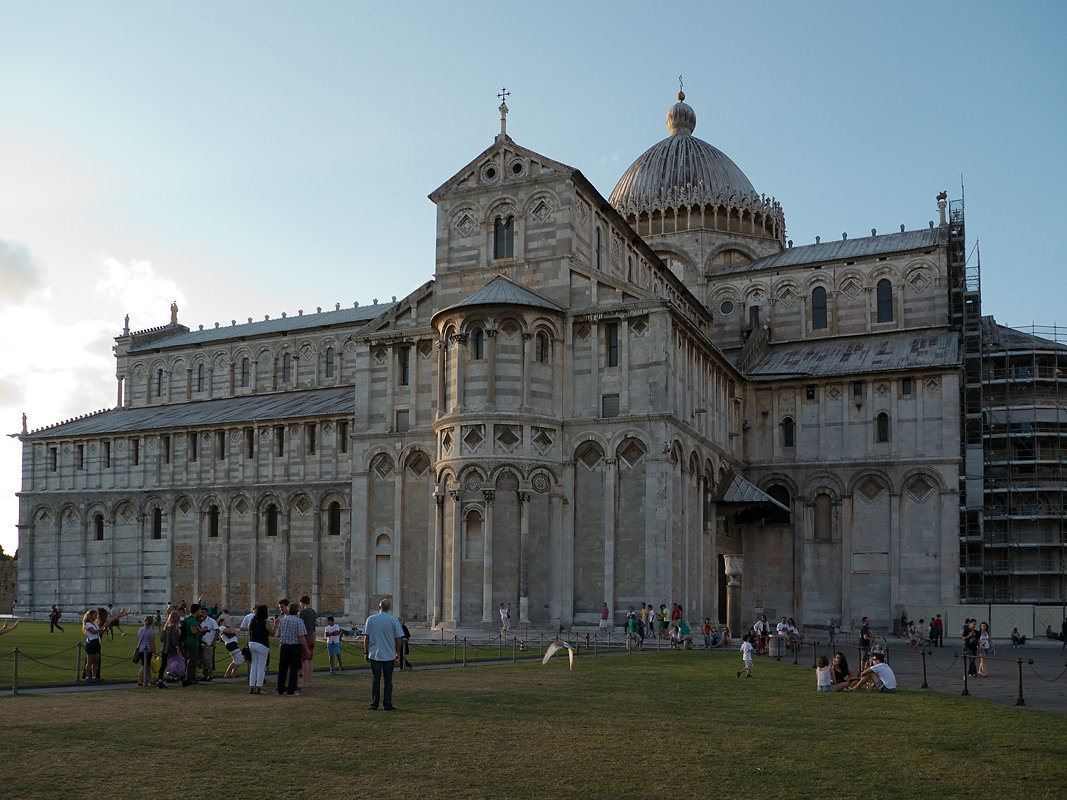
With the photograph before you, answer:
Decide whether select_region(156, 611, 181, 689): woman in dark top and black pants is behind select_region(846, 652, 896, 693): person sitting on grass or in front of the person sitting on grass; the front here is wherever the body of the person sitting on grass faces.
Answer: in front

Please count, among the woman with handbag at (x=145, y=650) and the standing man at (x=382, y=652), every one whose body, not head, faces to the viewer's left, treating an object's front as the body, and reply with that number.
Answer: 0

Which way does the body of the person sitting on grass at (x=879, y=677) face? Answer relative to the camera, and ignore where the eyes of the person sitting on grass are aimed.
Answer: to the viewer's left

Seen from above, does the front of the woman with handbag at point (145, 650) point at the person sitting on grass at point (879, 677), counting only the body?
no

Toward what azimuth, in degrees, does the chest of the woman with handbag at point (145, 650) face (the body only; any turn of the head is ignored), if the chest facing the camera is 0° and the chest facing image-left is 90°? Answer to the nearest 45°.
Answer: approximately 180°

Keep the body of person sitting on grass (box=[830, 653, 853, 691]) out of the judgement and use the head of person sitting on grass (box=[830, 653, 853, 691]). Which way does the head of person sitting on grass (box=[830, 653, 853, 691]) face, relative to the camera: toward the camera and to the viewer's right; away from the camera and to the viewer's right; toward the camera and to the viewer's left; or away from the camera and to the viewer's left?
toward the camera and to the viewer's left

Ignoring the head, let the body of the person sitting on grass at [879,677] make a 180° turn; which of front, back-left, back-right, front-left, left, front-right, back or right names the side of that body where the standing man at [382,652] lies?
back-right

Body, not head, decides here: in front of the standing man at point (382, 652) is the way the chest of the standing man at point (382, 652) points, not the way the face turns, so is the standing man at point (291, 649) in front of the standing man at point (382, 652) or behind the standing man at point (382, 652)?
in front

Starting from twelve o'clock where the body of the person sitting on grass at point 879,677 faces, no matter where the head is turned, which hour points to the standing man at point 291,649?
The standing man is roughly at 11 o'clock from the person sitting on grass.

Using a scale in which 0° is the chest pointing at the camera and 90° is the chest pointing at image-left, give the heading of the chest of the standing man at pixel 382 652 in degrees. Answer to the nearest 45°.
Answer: approximately 180°

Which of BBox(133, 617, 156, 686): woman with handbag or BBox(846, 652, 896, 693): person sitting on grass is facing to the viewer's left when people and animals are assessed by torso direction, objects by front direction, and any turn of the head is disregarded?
the person sitting on grass

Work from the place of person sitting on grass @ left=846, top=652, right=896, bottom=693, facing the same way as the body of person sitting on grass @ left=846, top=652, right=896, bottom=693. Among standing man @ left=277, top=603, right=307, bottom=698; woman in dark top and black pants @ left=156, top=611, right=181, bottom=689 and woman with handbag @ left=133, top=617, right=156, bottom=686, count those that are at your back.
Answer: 0

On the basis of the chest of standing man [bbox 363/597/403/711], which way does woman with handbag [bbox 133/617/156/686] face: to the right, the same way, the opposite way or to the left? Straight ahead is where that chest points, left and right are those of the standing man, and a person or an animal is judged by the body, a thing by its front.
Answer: the same way
